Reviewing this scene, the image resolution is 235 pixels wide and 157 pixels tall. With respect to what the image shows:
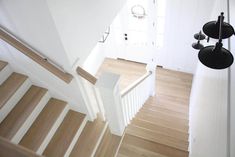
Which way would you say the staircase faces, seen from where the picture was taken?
facing the viewer and to the right of the viewer

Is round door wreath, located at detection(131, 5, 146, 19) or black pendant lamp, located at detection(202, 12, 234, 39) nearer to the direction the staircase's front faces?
the black pendant lamp

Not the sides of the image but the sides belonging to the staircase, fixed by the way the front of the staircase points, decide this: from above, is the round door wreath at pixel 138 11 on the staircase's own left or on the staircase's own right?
on the staircase's own left

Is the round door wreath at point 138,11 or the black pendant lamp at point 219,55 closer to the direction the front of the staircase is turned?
the black pendant lamp
